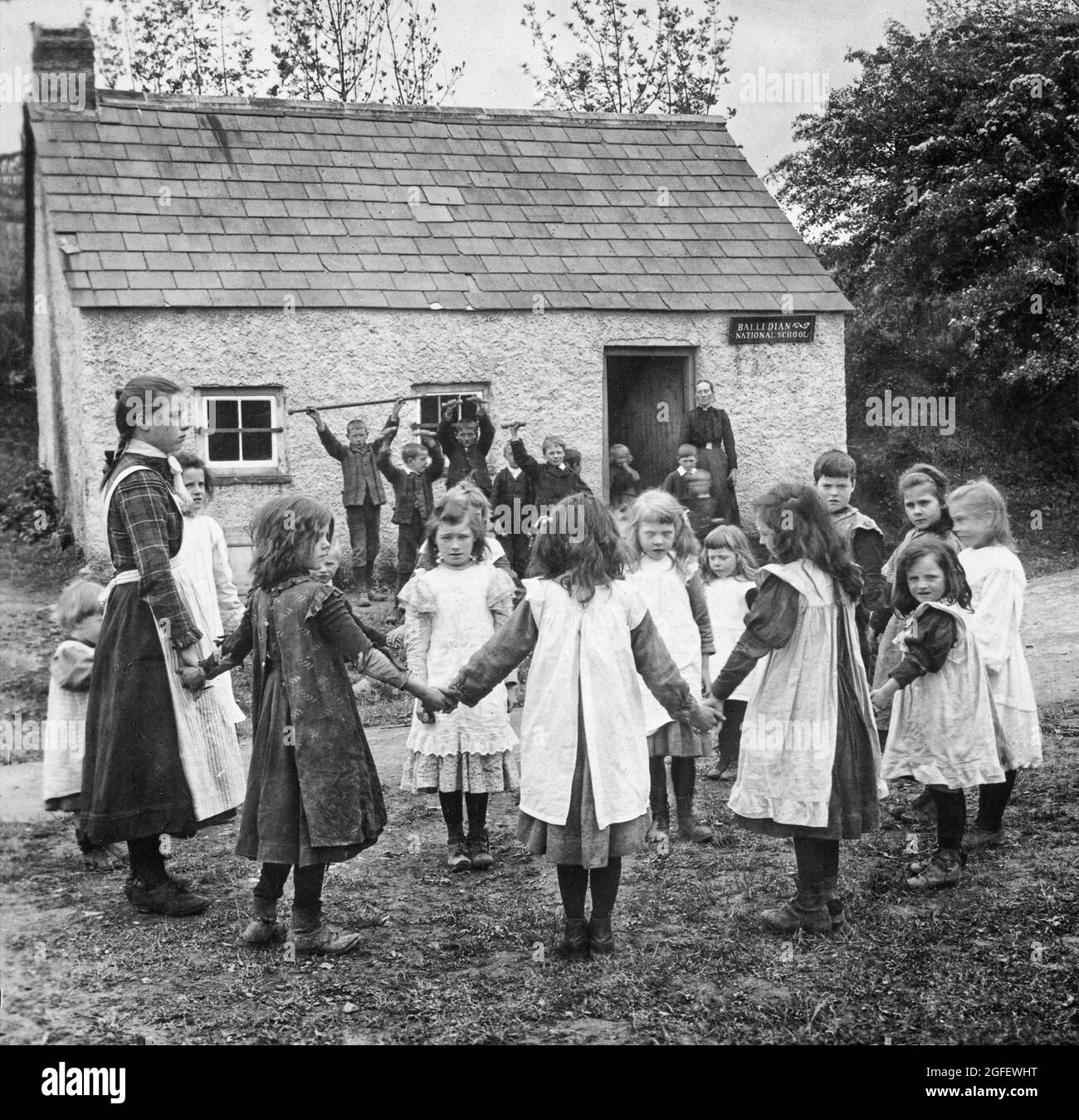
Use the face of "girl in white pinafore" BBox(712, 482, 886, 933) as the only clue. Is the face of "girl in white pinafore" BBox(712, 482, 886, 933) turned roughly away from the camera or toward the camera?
away from the camera

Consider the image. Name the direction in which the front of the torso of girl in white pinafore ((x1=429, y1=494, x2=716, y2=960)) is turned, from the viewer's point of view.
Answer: away from the camera

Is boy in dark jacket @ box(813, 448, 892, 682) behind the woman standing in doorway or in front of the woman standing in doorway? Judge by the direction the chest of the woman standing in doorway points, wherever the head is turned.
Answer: in front

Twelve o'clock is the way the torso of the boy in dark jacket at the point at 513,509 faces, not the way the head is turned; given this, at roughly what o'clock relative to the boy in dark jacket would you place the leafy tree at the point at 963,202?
The leafy tree is roughly at 8 o'clock from the boy in dark jacket.

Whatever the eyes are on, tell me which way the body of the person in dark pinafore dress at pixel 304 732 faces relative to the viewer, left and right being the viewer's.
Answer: facing away from the viewer and to the right of the viewer

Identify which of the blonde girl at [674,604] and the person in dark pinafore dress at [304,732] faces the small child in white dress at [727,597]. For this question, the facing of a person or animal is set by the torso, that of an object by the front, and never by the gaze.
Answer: the person in dark pinafore dress

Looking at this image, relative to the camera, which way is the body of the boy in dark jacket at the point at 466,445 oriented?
toward the camera

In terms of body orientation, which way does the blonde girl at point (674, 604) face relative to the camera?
toward the camera

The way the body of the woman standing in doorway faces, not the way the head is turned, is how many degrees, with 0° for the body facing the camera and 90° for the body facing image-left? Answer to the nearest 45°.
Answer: approximately 0°

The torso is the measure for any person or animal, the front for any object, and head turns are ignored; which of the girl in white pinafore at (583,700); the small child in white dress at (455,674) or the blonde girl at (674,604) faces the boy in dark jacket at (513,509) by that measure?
the girl in white pinafore
